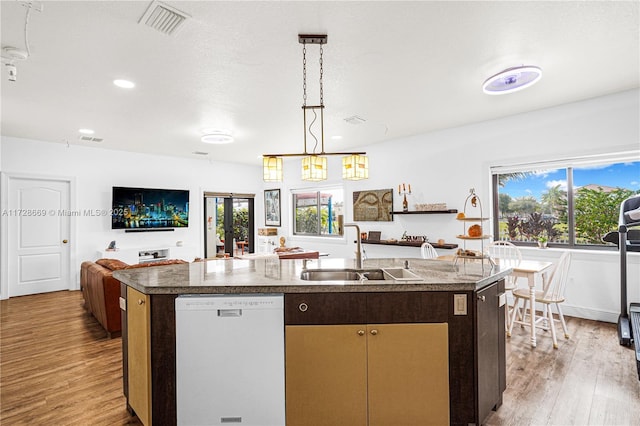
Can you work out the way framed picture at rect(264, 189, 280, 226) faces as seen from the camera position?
facing the viewer and to the left of the viewer

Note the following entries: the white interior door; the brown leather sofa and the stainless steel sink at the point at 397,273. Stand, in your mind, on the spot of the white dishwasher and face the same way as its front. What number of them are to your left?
1

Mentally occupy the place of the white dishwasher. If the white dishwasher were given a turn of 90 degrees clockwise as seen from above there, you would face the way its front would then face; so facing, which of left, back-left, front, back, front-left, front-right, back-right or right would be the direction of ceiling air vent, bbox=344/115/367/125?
back-right

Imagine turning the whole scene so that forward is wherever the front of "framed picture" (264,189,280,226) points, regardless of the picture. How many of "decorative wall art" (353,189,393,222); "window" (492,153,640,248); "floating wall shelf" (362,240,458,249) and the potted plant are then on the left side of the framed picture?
4

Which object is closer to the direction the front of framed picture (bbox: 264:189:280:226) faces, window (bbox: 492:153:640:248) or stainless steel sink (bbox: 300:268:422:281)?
the stainless steel sink

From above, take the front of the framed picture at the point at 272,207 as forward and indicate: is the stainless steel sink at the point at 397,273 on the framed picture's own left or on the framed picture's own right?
on the framed picture's own left

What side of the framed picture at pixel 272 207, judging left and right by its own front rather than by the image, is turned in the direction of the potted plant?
left

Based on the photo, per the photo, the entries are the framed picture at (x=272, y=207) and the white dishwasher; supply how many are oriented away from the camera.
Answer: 0

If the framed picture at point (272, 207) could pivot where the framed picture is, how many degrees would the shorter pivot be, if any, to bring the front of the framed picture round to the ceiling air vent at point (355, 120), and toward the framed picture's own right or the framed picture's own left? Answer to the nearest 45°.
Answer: approximately 45° to the framed picture's own left

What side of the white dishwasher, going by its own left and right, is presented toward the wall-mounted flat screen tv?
back

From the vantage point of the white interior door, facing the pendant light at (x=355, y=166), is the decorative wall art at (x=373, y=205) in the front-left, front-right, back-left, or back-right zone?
front-left

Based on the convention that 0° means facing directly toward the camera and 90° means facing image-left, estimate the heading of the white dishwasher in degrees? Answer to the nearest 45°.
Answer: approximately 0°

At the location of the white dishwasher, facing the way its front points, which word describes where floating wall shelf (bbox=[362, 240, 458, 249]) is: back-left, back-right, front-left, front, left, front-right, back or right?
back-left

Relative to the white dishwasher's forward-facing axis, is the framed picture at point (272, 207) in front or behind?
behind

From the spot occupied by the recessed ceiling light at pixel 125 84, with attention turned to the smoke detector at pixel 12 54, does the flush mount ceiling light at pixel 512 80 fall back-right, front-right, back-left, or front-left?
back-left
